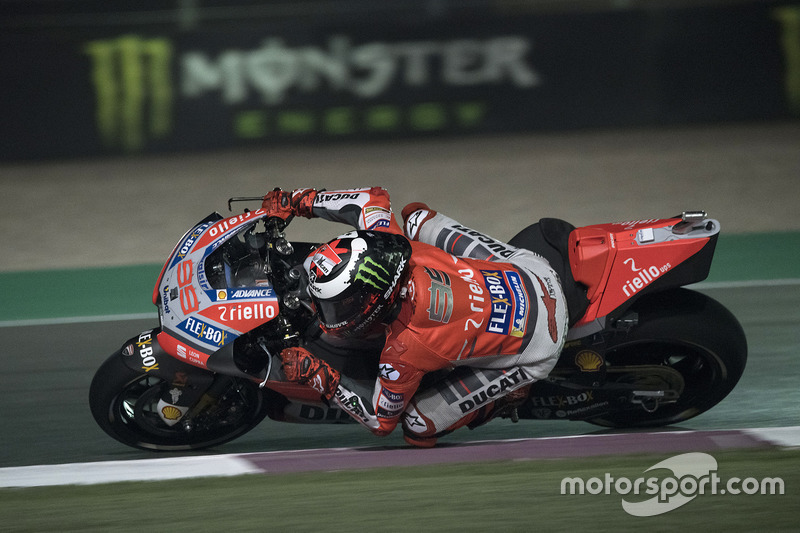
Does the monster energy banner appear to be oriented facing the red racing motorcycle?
yes

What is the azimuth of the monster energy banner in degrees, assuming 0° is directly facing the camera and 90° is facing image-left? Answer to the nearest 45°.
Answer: approximately 0°

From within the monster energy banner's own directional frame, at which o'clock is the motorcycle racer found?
The motorcycle racer is roughly at 12 o'clock from the monster energy banner.
